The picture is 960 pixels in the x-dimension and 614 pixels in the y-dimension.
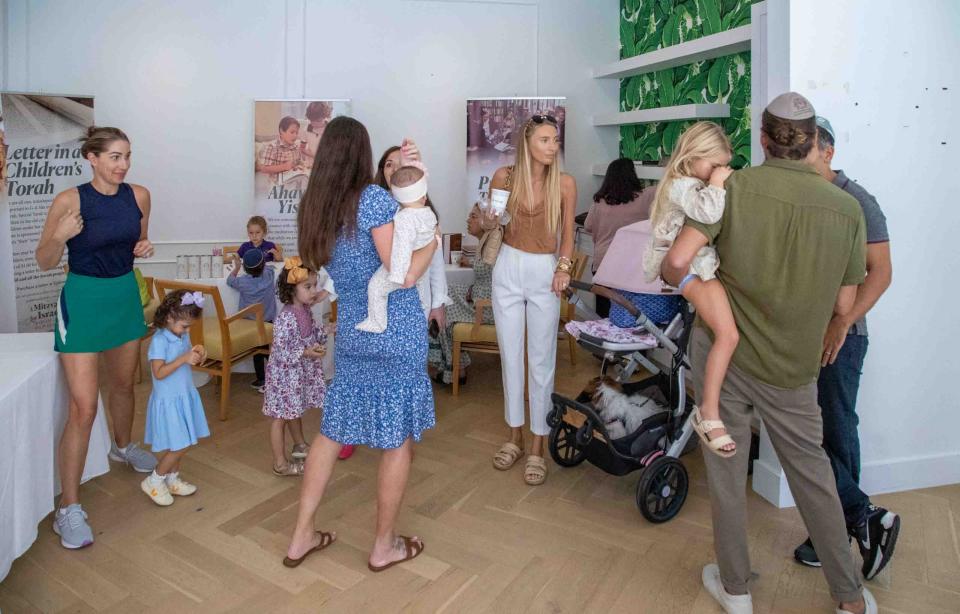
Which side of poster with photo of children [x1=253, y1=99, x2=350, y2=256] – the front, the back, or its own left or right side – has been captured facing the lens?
front

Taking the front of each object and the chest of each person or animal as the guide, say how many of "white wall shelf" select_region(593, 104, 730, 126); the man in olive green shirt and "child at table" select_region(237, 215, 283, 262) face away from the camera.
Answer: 1

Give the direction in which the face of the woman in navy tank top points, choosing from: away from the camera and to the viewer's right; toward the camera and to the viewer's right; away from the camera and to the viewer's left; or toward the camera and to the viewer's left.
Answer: toward the camera and to the viewer's right

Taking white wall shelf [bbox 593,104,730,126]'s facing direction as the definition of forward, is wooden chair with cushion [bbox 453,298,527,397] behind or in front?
in front

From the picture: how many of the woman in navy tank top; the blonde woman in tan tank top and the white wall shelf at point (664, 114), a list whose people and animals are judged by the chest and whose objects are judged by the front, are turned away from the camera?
0

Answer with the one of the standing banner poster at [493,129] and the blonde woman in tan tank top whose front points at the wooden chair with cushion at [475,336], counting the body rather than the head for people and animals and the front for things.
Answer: the standing banner poster

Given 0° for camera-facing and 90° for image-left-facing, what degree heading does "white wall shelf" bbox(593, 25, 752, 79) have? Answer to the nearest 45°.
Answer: approximately 45°

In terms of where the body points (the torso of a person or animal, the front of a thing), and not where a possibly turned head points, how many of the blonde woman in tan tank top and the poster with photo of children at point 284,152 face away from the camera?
0

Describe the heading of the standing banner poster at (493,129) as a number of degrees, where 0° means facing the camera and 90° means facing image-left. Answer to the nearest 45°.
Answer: approximately 0°

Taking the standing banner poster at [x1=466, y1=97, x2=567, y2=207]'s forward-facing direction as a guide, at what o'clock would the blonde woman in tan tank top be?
The blonde woman in tan tank top is roughly at 12 o'clock from the standing banner poster.
